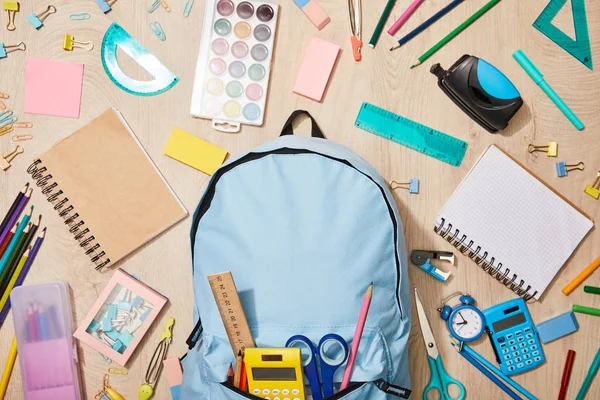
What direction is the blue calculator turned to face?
toward the camera

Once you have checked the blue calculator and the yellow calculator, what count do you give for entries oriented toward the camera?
2

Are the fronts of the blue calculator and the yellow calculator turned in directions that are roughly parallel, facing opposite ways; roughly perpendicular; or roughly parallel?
roughly parallel

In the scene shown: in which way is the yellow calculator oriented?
toward the camera

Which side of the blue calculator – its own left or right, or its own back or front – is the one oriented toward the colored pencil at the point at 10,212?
right

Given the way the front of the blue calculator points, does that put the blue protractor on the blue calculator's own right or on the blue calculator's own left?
on the blue calculator's own right
